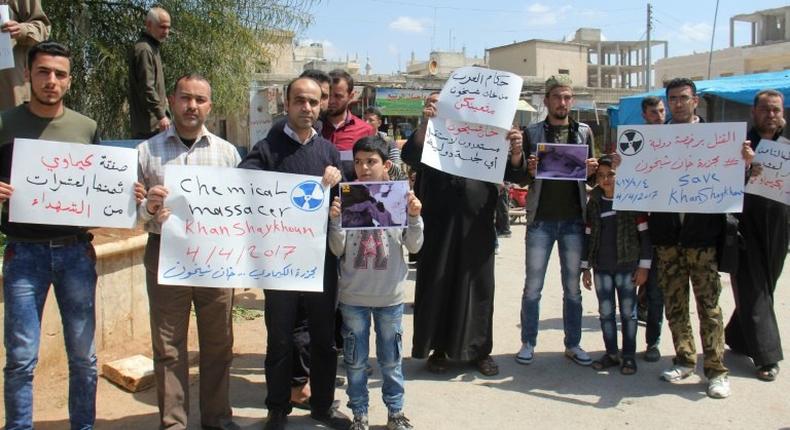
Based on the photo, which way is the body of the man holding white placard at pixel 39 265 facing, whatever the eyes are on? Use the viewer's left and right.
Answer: facing the viewer

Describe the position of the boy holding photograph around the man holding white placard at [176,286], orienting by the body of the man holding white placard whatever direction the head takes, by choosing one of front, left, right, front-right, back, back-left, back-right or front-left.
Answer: left

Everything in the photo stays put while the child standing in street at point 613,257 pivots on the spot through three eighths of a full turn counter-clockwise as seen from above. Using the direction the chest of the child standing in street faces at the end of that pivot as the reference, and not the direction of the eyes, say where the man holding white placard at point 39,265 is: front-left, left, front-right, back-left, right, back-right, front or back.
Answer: back

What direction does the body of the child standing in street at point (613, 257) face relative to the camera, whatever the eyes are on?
toward the camera

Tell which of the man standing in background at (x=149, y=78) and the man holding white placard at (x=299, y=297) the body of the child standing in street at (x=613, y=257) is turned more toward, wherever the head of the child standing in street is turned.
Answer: the man holding white placard

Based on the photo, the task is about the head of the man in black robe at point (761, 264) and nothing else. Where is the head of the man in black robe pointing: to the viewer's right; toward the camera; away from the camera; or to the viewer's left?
toward the camera

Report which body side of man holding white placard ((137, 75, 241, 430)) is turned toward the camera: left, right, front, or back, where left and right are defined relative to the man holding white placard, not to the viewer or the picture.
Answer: front

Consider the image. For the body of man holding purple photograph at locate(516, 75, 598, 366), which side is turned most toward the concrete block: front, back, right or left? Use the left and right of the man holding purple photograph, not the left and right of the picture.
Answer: right

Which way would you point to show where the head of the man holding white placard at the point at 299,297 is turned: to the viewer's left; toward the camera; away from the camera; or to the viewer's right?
toward the camera

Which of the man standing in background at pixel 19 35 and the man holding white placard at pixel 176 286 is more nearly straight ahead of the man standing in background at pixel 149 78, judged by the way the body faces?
the man holding white placard

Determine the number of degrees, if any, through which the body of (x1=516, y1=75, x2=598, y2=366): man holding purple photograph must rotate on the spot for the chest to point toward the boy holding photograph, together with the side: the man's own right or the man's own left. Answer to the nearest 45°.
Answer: approximately 45° to the man's own right

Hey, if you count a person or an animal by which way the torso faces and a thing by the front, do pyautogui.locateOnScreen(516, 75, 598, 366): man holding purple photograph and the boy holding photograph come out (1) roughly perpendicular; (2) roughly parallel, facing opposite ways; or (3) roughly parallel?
roughly parallel

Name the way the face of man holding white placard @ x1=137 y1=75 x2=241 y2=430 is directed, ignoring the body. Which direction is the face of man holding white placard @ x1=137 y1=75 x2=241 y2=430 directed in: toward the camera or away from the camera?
toward the camera

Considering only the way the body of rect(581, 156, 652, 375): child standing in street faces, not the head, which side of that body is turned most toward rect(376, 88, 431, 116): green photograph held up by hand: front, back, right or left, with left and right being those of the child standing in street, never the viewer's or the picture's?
right

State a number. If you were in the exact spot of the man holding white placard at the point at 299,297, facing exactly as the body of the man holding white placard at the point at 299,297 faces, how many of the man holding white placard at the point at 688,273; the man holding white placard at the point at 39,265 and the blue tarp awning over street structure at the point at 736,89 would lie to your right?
1

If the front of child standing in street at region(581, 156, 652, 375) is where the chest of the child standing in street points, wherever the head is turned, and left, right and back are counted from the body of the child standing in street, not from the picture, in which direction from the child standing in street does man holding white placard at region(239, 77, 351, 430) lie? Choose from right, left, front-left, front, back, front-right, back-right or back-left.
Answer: front-right

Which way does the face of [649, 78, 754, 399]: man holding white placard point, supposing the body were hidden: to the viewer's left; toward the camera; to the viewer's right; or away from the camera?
toward the camera
